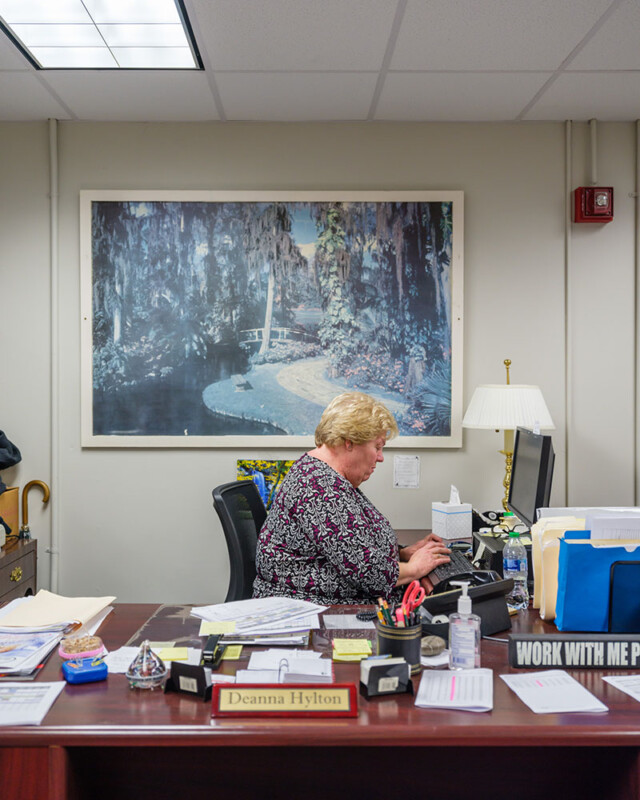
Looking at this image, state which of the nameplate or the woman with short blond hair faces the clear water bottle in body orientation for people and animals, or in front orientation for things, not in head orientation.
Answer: the woman with short blond hair

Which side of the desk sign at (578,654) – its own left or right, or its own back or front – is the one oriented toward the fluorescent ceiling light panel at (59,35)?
right

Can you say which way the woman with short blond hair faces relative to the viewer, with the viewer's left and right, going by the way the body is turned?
facing to the right of the viewer

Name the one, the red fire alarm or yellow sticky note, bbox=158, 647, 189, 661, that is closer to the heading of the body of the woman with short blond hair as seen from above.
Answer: the red fire alarm

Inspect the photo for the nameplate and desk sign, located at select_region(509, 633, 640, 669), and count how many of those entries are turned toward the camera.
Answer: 2

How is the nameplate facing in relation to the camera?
toward the camera

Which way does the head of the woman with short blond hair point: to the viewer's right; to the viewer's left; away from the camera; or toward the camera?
to the viewer's right

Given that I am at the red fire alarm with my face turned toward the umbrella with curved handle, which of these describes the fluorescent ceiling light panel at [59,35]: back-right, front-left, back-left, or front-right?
front-left

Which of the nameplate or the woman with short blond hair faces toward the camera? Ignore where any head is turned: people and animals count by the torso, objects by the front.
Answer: the nameplate

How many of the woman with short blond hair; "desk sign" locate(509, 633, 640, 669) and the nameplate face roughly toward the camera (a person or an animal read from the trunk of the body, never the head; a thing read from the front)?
2

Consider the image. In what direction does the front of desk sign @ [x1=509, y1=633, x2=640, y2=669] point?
toward the camera

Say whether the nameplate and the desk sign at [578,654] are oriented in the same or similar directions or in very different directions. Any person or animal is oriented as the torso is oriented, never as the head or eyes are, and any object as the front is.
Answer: same or similar directions

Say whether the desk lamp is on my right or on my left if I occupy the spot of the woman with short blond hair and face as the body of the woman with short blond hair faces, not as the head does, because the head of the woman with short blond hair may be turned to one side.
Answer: on my left

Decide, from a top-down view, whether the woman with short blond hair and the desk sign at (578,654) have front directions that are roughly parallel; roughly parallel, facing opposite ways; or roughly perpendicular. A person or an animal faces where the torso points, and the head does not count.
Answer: roughly perpendicular

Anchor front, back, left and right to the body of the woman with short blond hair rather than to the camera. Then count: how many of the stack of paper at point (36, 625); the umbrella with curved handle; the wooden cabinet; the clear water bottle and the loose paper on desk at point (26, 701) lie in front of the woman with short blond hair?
1

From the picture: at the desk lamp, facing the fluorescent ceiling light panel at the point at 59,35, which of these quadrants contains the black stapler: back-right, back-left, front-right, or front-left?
front-left
